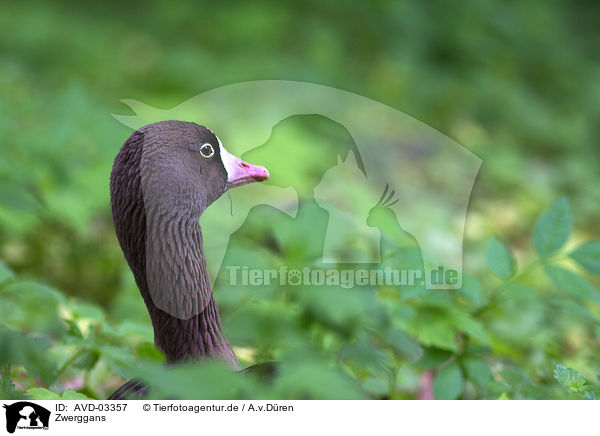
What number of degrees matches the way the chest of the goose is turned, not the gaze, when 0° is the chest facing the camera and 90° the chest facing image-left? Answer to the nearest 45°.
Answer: approximately 270°
